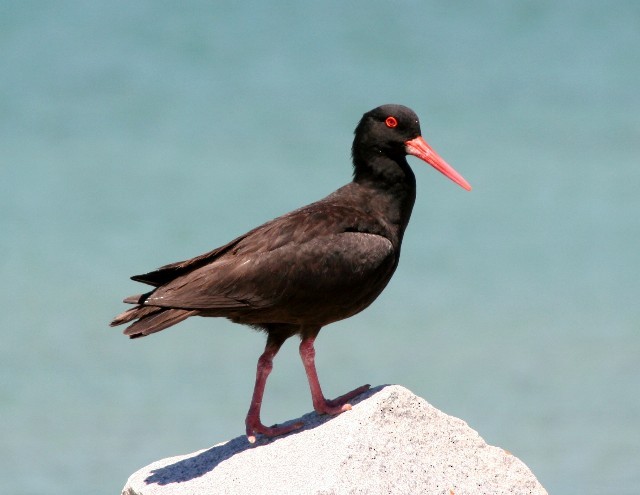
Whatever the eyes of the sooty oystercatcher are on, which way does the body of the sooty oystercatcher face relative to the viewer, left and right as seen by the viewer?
facing to the right of the viewer
